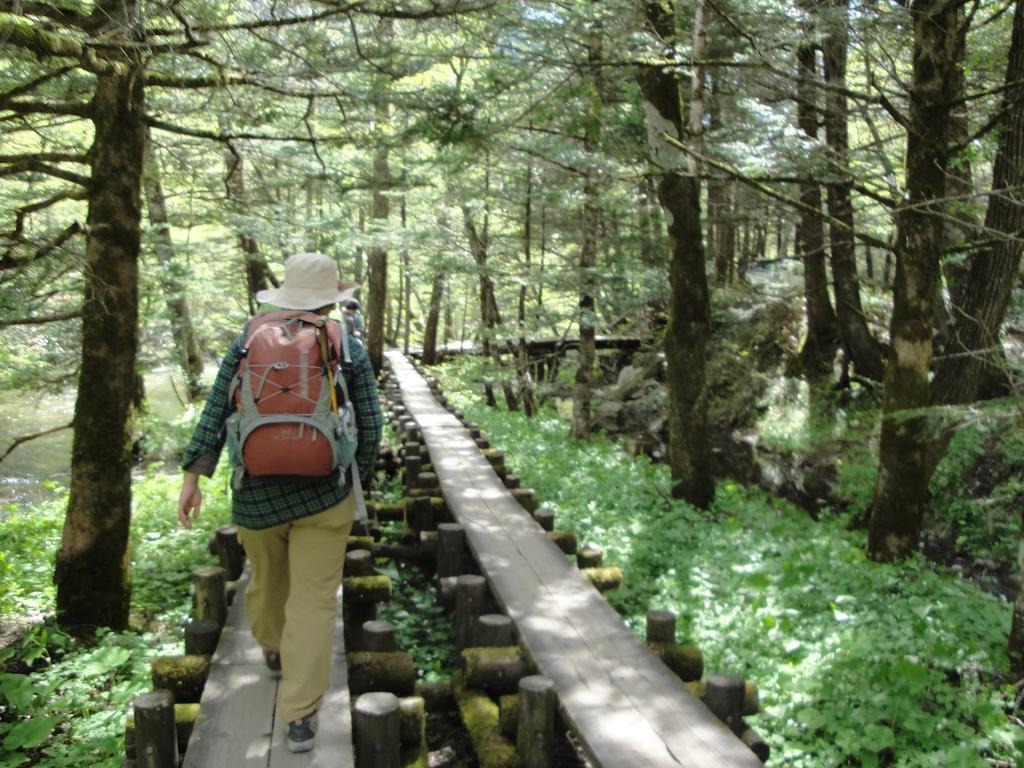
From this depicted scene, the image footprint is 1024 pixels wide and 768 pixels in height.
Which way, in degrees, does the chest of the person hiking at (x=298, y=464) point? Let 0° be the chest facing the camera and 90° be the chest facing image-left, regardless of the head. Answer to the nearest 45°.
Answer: approximately 180°

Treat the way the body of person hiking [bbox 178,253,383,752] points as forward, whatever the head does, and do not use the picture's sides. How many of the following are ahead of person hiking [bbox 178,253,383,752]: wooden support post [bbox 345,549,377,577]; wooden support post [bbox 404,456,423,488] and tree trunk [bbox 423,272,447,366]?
3

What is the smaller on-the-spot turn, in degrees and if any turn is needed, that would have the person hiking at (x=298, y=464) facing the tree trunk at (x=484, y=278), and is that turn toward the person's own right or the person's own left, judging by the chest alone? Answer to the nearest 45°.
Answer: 0° — they already face it

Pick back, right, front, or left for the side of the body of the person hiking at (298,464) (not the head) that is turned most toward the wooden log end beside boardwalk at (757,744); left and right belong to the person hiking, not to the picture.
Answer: right

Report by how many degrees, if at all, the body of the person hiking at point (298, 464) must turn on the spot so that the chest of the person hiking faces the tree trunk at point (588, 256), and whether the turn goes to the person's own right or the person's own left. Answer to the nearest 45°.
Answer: approximately 45° to the person's own right

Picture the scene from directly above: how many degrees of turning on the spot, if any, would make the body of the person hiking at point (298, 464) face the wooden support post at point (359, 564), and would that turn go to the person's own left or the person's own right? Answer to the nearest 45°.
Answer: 0° — they already face it

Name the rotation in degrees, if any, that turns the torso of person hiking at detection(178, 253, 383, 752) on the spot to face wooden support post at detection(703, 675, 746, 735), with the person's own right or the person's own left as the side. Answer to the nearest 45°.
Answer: approximately 90° to the person's own right
